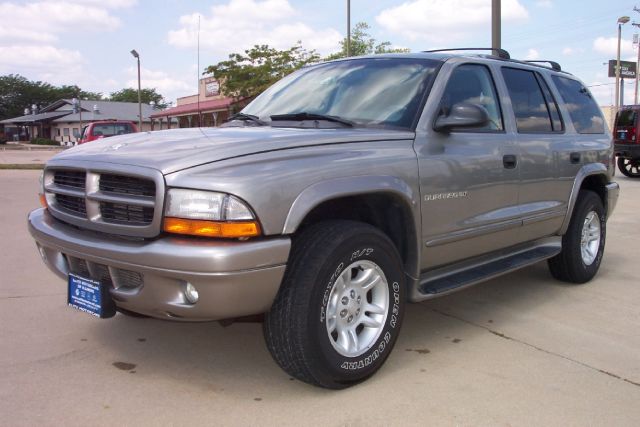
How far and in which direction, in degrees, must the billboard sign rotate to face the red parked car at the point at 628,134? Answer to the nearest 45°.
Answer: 0° — it already faces it

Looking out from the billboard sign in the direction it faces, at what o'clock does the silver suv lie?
The silver suv is roughly at 12 o'clock from the billboard sign.

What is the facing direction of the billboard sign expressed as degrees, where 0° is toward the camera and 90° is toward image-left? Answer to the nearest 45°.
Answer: approximately 0°

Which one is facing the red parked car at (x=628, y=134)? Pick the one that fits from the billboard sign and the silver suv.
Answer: the billboard sign

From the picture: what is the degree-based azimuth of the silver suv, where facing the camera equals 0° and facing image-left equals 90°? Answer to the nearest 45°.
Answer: approximately 45°

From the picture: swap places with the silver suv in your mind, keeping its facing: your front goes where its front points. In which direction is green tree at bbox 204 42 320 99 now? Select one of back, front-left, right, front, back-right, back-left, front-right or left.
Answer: back-right
